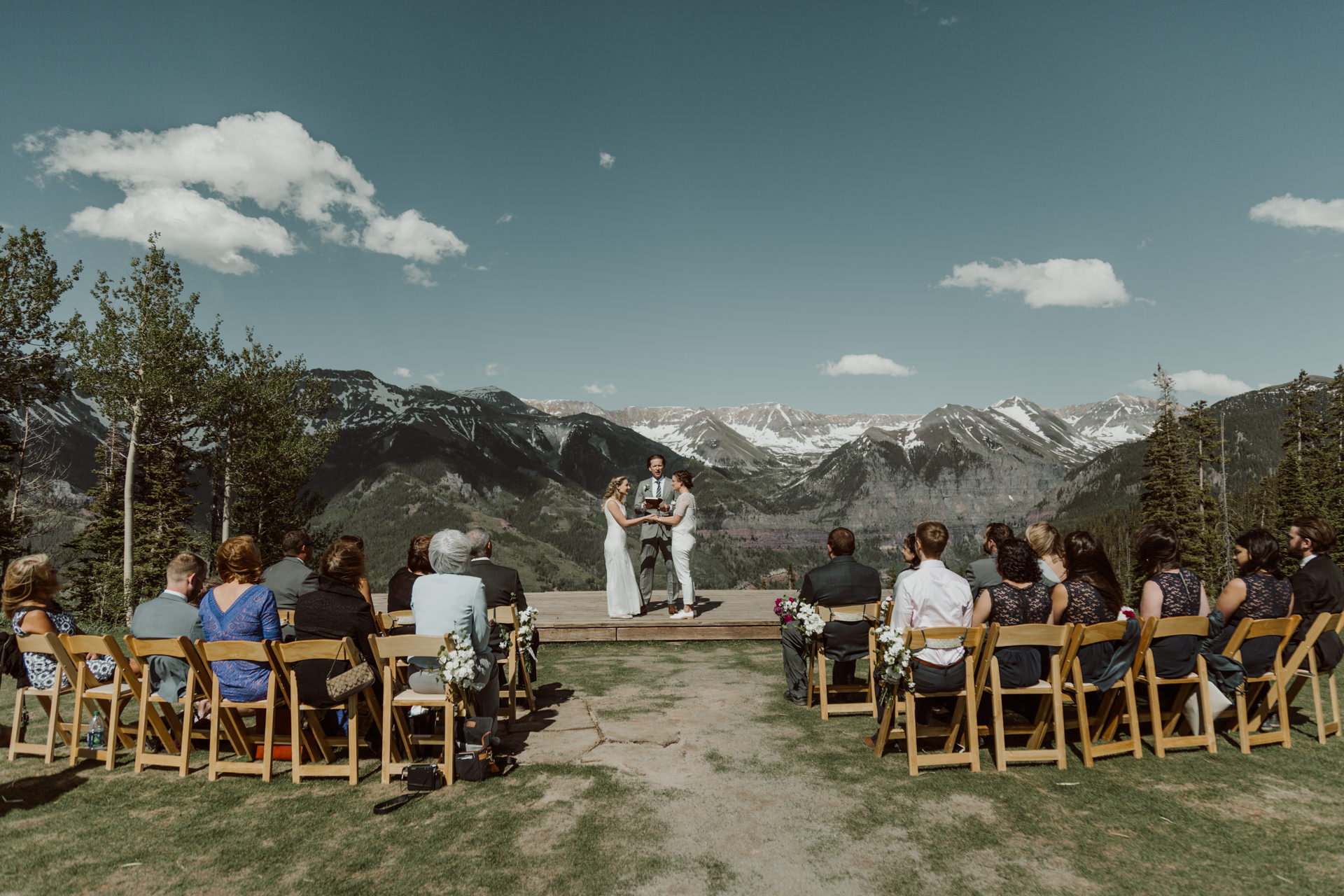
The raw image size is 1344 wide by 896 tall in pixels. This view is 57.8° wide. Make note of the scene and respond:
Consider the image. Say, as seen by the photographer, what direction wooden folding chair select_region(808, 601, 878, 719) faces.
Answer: facing away from the viewer

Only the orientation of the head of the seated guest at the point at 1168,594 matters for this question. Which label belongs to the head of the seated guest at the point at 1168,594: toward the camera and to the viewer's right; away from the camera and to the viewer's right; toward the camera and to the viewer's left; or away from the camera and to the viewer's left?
away from the camera and to the viewer's left

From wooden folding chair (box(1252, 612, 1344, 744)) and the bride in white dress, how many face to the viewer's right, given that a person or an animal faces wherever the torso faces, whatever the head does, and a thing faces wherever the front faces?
1

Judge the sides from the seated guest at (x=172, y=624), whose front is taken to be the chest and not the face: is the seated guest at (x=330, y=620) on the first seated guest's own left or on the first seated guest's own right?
on the first seated guest's own right

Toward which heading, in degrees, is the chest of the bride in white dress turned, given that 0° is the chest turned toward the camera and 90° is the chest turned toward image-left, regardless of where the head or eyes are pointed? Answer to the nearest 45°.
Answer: approximately 270°

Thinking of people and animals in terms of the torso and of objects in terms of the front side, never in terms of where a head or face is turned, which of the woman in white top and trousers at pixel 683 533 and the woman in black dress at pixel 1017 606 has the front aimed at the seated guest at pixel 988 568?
the woman in black dress

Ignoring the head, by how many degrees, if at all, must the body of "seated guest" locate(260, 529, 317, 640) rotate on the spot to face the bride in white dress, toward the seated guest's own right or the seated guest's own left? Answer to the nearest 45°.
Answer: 0° — they already face them

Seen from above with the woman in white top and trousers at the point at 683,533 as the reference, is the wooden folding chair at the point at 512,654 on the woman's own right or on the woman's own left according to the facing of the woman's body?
on the woman's own left

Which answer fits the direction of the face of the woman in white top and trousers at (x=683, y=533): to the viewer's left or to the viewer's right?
to the viewer's left

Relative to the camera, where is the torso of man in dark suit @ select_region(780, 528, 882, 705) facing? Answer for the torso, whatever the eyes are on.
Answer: away from the camera

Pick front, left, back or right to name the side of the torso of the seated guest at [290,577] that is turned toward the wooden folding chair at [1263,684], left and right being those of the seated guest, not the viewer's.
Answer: right
